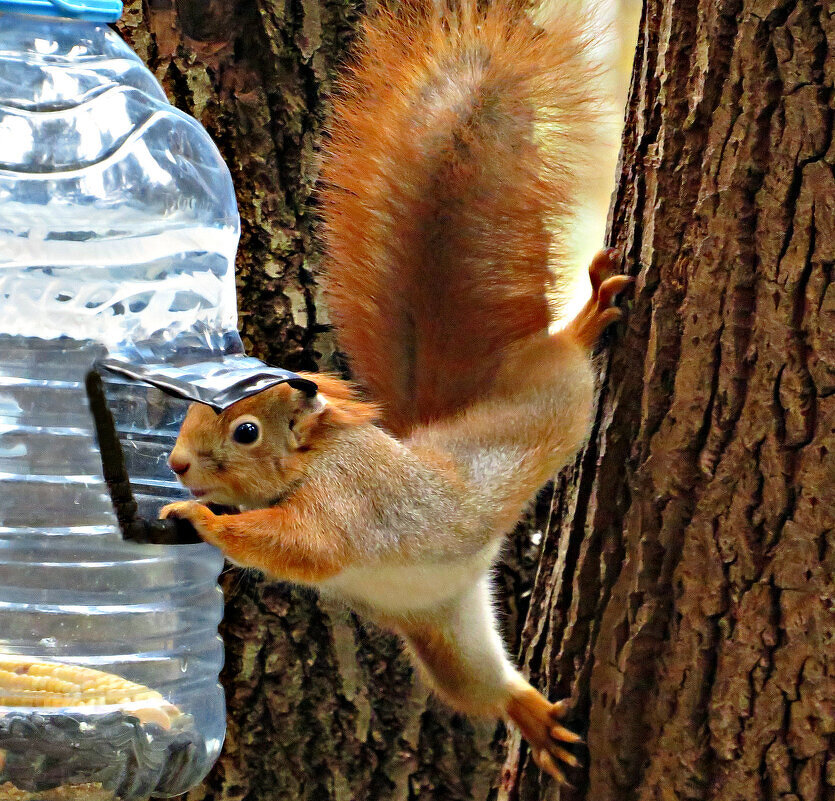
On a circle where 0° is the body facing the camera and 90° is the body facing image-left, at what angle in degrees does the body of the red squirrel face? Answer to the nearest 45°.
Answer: approximately 90°

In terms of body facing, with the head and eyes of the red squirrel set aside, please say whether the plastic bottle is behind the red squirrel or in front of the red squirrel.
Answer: in front
